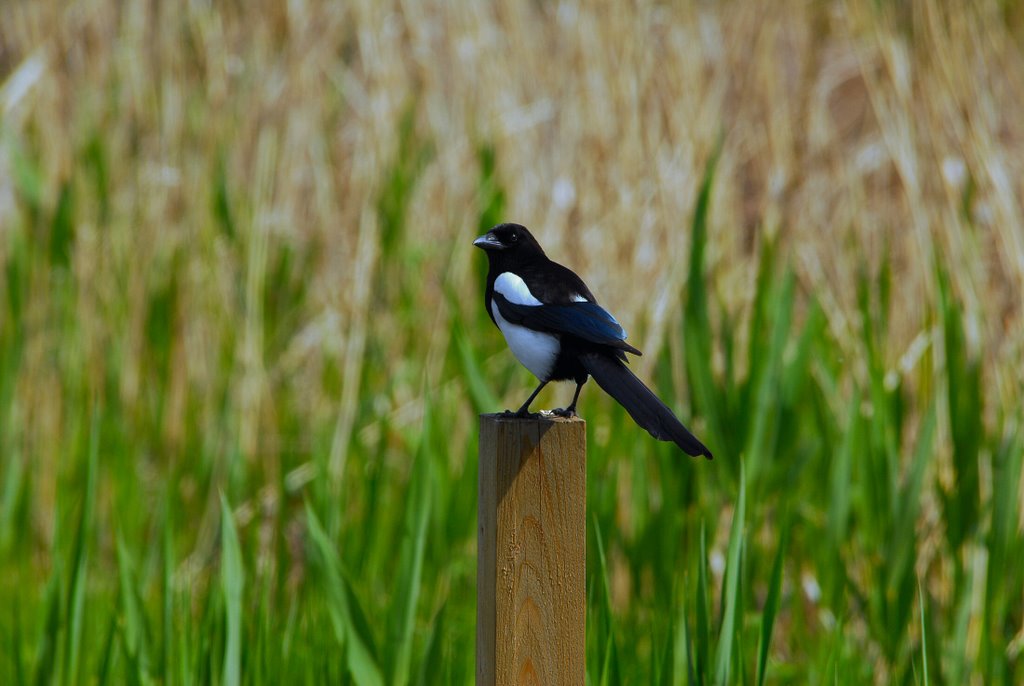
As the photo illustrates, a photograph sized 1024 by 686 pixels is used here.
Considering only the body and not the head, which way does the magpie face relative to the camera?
to the viewer's left
